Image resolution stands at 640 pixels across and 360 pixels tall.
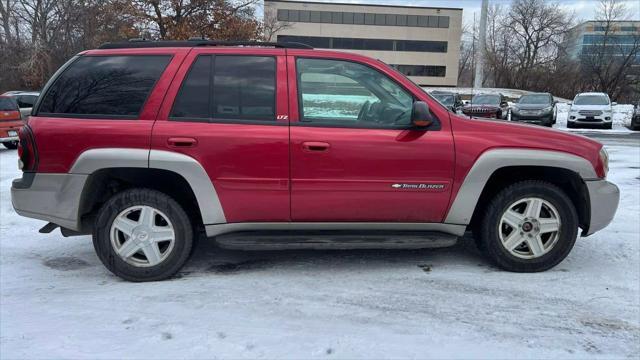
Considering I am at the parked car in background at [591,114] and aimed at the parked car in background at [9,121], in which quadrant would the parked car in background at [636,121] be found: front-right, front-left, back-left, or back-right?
back-left

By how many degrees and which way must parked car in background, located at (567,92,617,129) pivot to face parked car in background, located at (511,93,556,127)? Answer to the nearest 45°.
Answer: approximately 90° to its right

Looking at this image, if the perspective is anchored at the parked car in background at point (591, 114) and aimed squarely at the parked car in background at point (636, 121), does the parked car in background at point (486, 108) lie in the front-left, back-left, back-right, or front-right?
back-left

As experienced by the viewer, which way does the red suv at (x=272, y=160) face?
facing to the right of the viewer

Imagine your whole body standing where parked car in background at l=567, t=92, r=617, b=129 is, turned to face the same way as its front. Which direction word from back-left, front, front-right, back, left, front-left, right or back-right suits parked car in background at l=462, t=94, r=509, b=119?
right

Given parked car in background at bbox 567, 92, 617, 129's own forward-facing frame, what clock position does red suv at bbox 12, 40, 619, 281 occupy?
The red suv is roughly at 12 o'clock from the parked car in background.

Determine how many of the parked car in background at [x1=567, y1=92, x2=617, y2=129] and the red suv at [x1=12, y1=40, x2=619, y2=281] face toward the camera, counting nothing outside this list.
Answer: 1

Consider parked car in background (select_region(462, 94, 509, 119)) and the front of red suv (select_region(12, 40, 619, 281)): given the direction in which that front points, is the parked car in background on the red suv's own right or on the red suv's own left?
on the red suv's own left

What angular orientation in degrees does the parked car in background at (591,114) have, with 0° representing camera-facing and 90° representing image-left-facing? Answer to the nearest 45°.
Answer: approximately 0°

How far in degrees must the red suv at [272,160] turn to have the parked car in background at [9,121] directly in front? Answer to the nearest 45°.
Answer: approximately 135° to its left

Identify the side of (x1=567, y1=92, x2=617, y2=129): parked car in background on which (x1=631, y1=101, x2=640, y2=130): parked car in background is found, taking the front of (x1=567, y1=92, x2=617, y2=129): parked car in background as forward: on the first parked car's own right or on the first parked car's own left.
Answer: on the first parked car's own left
